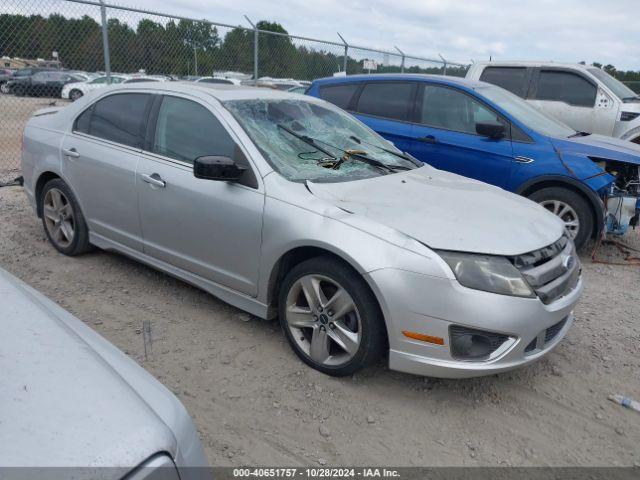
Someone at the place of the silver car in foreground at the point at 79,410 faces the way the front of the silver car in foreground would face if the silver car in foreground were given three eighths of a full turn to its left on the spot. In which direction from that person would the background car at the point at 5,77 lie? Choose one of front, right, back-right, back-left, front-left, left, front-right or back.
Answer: front

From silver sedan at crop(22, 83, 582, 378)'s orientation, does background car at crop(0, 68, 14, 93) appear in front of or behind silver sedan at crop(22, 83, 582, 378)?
behind

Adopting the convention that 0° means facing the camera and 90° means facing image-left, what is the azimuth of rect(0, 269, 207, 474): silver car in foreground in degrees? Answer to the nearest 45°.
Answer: approximately 315°

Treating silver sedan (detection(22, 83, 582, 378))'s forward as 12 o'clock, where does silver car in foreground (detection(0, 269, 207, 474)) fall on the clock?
The silver car in foreground is roughly at 2 o'clock from the silver sedan.

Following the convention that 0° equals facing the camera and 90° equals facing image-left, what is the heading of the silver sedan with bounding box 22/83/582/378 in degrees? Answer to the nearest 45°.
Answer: approximately 315°

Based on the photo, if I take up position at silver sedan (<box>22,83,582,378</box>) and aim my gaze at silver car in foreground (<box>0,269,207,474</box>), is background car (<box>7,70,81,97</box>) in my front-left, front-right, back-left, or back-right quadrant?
back-right

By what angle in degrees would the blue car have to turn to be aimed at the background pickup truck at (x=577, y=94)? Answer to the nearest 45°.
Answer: approximately 135° to its left

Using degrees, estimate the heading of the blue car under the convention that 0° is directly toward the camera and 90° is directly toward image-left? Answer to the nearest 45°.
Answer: approximately 315°

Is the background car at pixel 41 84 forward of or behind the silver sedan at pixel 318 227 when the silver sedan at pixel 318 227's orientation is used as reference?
behind

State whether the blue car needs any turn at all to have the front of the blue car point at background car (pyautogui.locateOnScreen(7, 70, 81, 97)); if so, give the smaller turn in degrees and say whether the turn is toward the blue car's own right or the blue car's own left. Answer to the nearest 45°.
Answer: approximately 180°

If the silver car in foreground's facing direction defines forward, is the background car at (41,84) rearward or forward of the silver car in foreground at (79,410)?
rearward
